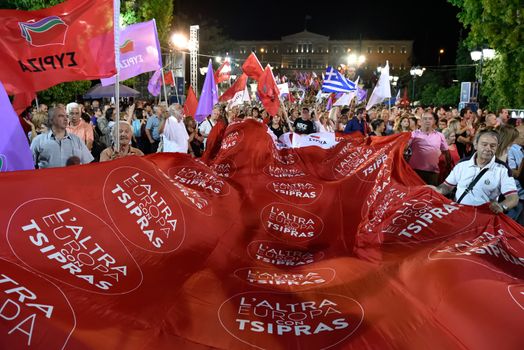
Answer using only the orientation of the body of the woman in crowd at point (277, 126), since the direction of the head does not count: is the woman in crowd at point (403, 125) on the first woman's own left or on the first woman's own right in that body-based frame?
on the first woman's own left

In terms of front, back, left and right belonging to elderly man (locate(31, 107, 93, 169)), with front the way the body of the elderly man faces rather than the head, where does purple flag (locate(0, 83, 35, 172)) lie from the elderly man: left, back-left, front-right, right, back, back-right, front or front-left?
front-right

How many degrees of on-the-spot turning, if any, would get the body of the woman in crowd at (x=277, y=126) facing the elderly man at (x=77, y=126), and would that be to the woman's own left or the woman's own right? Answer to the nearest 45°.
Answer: approximately 45° to the woman's own right

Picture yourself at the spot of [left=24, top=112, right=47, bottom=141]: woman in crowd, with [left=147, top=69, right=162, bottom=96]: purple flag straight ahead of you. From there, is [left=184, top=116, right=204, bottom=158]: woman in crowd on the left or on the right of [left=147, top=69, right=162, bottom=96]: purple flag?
right

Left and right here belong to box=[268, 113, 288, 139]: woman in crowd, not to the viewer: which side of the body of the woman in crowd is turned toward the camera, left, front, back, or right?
front

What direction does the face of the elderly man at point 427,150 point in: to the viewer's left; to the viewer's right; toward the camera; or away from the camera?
toward the camera

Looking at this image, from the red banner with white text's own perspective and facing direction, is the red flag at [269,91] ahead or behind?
behind

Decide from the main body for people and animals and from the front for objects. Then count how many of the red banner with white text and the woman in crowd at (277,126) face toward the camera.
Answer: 2
